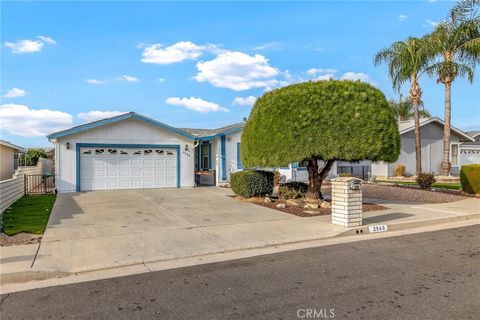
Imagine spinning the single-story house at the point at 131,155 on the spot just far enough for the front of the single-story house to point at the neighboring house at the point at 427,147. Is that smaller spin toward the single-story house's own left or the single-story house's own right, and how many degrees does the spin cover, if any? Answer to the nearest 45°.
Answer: approximately 90° to the single-story house's own left

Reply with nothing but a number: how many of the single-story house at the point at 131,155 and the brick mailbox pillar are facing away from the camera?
0

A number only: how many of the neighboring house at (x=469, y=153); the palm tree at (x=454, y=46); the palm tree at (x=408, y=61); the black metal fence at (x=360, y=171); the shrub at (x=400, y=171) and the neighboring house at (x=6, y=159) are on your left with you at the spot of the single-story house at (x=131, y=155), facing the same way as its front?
5

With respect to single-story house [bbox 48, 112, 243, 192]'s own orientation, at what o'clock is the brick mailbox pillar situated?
The brick mailbox pillar is roughly at 11 o'clock from the single-story house.

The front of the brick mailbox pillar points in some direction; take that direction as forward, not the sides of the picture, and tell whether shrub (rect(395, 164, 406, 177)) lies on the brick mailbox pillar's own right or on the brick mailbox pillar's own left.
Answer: on the brick mailbox pillar's own left

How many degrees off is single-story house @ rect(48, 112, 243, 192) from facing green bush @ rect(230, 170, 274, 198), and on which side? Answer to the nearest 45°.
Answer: approximately 45° to its left

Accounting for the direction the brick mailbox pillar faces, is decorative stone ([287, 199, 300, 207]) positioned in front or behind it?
behind

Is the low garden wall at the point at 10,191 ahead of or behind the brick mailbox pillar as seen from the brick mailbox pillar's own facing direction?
behind

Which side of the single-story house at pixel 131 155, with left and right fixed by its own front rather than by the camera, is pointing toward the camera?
front

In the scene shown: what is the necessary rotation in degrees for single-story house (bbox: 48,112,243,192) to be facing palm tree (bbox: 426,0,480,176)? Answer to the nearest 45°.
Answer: approximately 90° to its left

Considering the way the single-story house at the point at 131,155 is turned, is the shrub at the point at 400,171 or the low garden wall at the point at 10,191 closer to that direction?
the low garden wall

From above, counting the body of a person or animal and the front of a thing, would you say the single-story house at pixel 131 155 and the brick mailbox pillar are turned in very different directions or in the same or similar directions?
same or similar directions

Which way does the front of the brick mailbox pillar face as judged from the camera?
facing the viewer and to the right of the viewer

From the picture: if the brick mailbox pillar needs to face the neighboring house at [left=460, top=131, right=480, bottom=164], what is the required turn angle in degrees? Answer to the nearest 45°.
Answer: approximately 135° to its left

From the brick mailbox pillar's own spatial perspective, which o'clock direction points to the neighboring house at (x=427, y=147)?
The neighboring house is roughly at 8 o'clock from the brick mailbox pillar.

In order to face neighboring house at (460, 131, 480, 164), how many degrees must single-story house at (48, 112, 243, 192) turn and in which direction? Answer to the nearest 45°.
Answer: approximately 90° to its left
